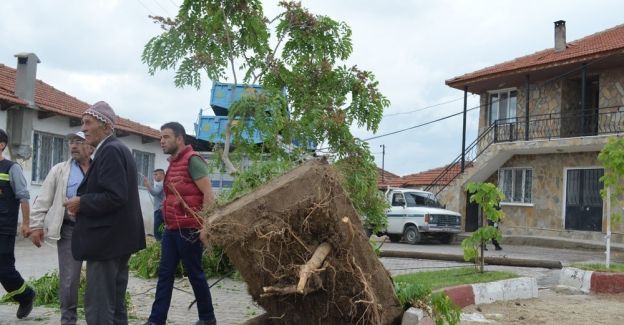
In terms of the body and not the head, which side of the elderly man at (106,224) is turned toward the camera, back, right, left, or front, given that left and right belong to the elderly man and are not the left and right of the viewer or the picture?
left

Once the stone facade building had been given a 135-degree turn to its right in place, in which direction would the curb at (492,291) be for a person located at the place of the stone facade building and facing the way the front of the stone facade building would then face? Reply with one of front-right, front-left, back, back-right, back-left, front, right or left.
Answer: back

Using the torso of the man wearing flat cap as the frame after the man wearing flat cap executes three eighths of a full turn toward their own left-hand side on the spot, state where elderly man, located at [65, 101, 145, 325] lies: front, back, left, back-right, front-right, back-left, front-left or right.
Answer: back

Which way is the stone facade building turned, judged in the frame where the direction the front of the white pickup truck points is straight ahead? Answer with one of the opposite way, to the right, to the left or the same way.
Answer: to the right

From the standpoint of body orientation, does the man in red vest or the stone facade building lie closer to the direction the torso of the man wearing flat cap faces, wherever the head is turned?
the man in red vest

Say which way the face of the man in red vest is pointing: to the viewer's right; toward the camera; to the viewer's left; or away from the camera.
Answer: to the viewer's left

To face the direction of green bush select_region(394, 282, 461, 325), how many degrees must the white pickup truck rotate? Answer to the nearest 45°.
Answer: approximately 45° to its right

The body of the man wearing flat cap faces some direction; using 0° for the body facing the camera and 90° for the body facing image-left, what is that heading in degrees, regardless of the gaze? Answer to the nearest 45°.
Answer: approximately 315°

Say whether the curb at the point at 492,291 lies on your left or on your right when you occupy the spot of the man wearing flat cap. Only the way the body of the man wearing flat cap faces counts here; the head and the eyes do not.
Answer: on your left

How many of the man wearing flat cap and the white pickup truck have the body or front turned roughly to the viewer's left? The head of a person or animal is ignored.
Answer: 0
